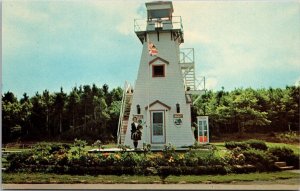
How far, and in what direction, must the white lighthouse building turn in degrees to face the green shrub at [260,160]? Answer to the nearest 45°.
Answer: approximately 45° to its left

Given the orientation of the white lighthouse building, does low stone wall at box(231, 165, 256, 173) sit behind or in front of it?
in front

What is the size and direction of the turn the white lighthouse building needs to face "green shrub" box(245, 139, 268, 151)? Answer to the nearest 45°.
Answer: approximately 45° to its left

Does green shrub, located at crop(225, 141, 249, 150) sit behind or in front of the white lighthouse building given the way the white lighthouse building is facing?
in front

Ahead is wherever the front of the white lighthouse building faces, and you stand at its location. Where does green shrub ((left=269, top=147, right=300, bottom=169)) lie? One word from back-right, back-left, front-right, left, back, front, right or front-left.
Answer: front-left

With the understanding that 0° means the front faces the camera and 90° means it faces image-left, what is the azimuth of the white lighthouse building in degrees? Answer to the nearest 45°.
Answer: approximately 0°

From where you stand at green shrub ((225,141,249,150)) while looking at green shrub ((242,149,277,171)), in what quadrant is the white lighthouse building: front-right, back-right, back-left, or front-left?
back-right

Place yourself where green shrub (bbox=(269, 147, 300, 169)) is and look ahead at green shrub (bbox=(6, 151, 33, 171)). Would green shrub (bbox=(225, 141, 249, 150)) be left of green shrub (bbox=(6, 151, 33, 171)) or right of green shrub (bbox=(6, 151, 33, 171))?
right
